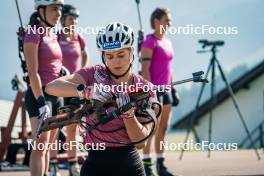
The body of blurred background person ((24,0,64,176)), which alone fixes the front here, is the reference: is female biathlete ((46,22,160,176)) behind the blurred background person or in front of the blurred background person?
in front

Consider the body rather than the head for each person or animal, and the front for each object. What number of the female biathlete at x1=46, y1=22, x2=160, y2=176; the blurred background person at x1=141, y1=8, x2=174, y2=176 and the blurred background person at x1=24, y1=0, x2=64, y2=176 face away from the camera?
0

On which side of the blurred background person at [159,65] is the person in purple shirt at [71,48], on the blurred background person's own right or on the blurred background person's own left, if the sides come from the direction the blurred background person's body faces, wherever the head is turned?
on the blurred background person's own right

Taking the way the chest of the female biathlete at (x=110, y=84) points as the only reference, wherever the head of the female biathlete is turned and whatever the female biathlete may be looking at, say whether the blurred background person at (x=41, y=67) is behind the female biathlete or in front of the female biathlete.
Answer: behind

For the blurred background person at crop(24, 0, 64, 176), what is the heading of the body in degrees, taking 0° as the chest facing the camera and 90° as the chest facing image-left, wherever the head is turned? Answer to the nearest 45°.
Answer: approximately 315°

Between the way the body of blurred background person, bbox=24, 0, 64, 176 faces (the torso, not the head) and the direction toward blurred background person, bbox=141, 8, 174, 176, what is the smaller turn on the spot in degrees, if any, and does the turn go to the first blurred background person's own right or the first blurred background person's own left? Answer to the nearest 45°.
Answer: approximately 90° to the first blurred background person's own left

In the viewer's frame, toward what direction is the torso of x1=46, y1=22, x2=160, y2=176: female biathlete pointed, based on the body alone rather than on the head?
toward the camera
